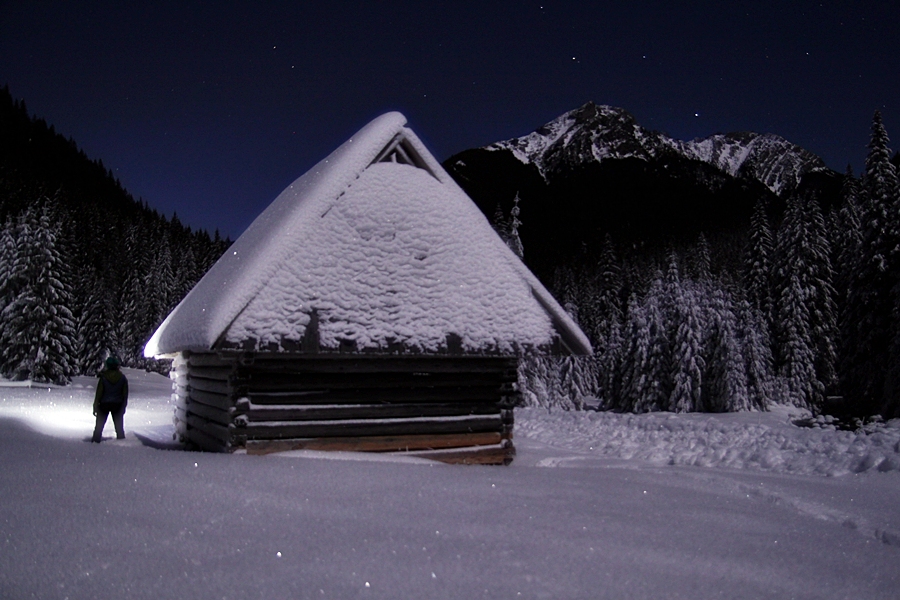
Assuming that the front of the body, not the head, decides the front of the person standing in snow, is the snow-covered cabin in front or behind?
behind

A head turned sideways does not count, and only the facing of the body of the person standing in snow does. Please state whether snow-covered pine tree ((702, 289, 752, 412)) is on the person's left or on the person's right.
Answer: on the person's right

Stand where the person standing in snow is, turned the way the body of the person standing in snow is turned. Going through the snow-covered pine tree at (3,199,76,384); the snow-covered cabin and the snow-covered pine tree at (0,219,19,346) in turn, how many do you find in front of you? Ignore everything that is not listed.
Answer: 2

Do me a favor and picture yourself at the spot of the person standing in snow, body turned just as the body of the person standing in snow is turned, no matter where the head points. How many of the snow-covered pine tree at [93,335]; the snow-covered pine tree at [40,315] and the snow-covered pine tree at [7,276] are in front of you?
3

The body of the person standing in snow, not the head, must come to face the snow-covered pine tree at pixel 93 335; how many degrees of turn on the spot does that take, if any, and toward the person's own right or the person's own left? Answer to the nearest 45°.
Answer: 0° — they already face it

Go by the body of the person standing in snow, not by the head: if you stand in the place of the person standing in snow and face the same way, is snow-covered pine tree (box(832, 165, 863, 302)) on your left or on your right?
on your right

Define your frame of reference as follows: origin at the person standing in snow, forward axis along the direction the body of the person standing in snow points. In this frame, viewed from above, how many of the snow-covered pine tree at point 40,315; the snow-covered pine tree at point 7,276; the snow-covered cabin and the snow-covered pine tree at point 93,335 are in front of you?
3

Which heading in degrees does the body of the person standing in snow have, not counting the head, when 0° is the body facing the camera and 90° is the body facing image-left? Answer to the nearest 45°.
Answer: approximately 180°

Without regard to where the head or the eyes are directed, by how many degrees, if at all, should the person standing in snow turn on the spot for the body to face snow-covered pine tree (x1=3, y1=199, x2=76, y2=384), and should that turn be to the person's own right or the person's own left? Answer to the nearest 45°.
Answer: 0° — they already face it
